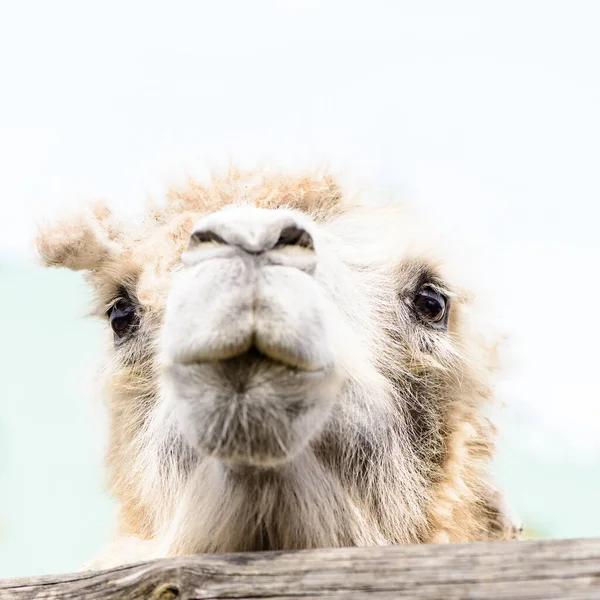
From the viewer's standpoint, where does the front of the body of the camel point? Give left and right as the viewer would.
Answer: facing the viewer
